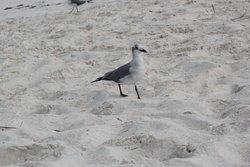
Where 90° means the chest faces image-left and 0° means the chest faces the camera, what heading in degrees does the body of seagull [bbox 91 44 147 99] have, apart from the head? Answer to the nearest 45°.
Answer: approximately 270°
